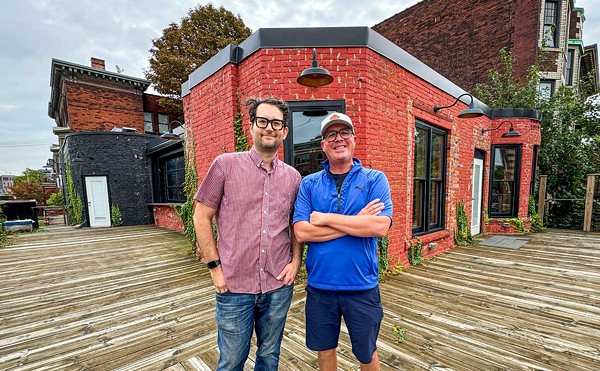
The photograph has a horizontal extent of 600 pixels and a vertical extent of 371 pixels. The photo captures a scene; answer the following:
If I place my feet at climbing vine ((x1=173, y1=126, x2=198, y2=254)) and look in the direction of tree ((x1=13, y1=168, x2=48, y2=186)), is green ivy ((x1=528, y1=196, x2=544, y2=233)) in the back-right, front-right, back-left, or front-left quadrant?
back-right

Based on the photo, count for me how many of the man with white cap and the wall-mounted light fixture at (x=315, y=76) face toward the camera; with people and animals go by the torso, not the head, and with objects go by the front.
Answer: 2

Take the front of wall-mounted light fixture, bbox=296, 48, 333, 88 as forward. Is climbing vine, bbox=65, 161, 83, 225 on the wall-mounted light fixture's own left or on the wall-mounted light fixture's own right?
on the wall-mounted light fixture's own right

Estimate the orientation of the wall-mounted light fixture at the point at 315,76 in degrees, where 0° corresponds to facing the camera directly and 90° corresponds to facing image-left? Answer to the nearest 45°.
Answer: approximately 0°

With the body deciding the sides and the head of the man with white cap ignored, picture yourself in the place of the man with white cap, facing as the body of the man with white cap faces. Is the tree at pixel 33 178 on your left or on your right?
on your right

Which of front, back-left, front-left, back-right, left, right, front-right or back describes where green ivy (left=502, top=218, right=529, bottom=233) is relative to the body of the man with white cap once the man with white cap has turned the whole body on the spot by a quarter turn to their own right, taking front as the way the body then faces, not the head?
back-right

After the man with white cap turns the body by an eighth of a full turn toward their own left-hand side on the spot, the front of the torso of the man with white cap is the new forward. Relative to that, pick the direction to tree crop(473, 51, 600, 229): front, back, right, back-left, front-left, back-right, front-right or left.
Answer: left

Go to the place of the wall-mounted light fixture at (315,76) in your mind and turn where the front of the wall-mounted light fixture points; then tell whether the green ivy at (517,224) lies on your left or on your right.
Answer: on your left
